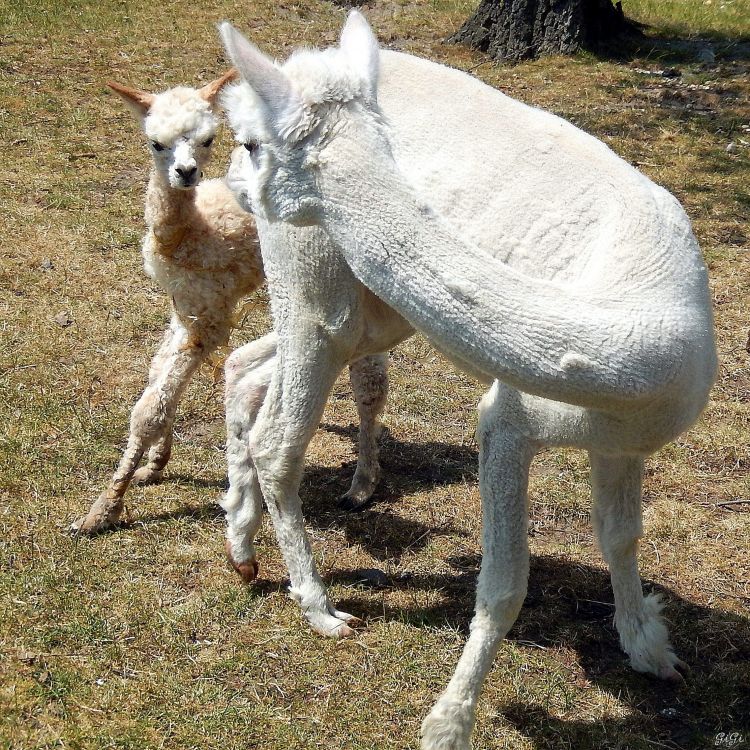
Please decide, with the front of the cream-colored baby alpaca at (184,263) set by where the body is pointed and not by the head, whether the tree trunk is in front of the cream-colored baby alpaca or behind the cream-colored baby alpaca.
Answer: behind

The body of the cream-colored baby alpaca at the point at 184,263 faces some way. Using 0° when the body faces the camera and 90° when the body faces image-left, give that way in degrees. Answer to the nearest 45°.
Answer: approximately 45°

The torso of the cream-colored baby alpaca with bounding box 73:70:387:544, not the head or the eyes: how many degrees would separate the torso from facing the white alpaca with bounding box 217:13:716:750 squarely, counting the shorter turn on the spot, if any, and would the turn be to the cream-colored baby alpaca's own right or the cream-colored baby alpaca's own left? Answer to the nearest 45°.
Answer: approximately 90° to the cream-colored baby alpaca's own left
